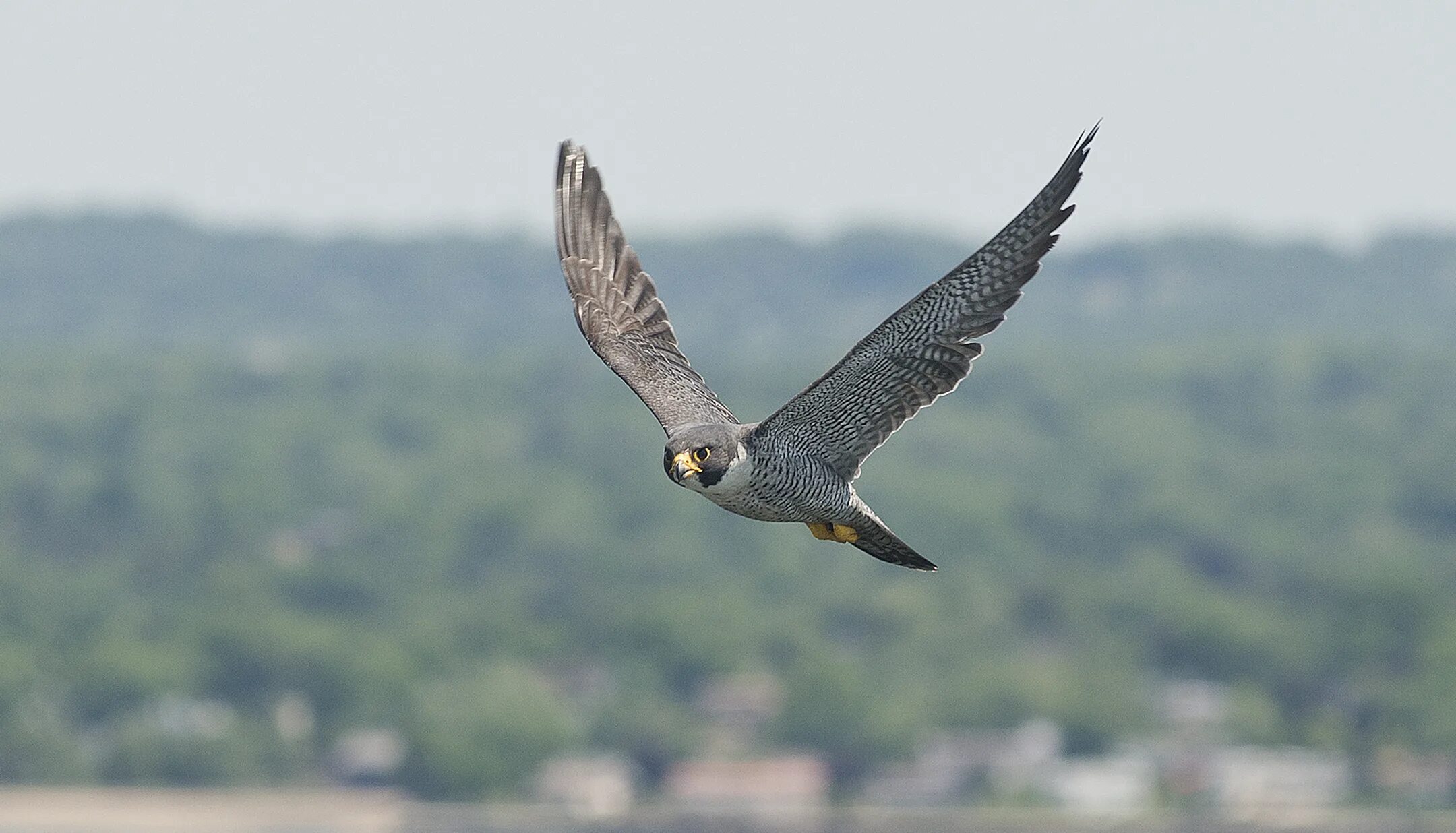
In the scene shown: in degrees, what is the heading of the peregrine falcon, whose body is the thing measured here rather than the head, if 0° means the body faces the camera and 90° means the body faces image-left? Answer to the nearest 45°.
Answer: approximately 45°
